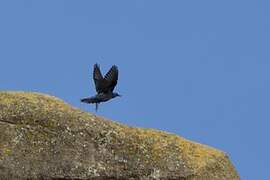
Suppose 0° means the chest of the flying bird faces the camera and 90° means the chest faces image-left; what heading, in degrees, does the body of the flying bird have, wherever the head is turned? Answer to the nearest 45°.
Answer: approximately 270°
